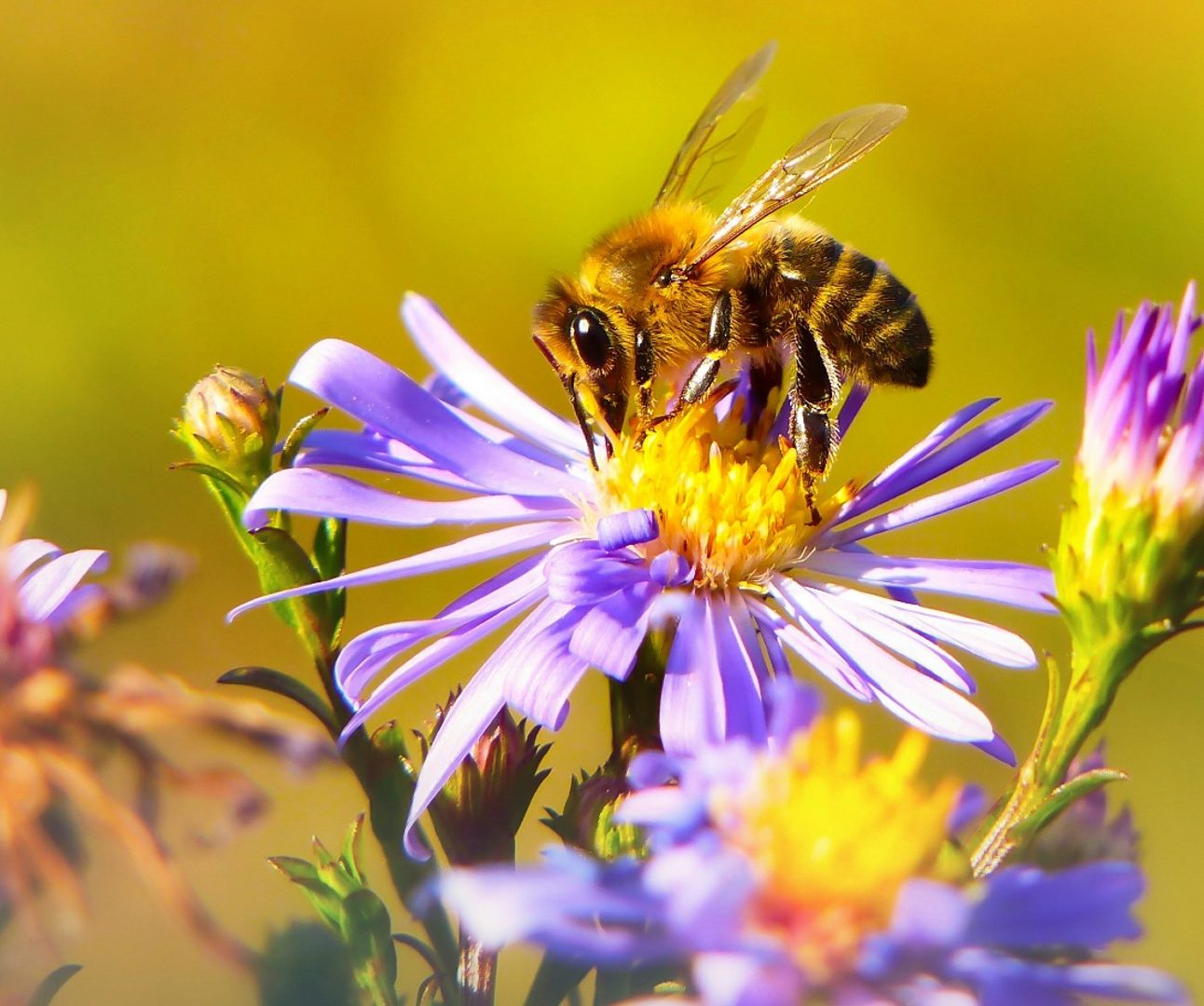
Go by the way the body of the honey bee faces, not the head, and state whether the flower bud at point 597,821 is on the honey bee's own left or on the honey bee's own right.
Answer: on the honey bee's own left

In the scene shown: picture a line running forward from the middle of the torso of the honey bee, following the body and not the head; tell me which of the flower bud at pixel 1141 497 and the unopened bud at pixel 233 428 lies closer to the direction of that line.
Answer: the unopened bud

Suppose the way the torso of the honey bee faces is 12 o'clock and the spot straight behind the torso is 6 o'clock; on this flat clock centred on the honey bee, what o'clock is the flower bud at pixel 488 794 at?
The flower bud is roughly at 12 o'clock from the honey bee.

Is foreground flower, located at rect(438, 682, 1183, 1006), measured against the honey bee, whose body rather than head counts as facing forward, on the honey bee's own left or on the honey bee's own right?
on the honey bee's own left

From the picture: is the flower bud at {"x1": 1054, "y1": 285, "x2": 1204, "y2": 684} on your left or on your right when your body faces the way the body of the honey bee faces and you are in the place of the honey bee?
on your left

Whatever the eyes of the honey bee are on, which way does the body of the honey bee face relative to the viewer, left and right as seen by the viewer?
facing to the left of the viewer

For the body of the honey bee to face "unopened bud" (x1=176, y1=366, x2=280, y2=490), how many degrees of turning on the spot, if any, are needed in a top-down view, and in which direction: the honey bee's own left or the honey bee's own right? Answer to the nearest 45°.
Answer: approximately 45° to the honey bee's own left
